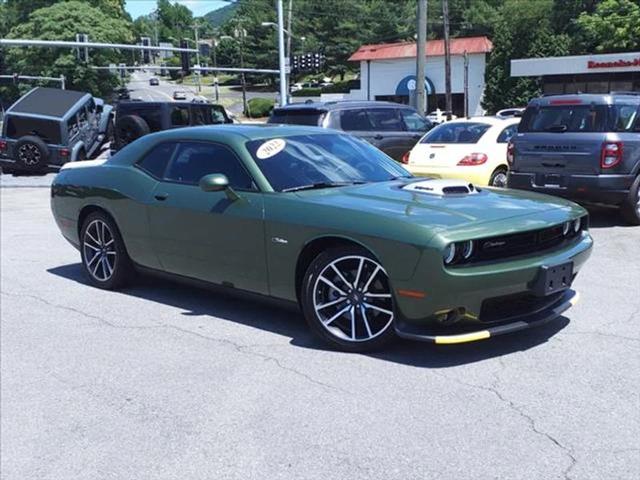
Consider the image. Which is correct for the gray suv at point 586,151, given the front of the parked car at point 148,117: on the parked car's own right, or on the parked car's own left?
on the parked car's own right

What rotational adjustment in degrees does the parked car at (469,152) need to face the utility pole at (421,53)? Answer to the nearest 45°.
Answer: approximately 45° to its left

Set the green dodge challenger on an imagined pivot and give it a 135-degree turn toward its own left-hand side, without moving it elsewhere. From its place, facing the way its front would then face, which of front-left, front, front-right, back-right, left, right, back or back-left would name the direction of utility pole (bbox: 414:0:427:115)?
front

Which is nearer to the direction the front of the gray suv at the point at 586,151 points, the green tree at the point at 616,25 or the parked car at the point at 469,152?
the green tree

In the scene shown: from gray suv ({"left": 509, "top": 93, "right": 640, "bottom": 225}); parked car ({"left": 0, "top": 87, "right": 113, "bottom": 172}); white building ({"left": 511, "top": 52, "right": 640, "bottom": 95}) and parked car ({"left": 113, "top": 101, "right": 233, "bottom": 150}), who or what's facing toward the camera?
the white building

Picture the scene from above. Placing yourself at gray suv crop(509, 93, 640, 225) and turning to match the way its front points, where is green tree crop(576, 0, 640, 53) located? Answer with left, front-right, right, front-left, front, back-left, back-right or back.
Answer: front-left

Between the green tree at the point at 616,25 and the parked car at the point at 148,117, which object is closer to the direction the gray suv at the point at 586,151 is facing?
the green tree

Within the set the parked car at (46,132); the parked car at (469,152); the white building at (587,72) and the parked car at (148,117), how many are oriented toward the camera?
1

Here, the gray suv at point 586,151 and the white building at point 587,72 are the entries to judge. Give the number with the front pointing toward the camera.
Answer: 1

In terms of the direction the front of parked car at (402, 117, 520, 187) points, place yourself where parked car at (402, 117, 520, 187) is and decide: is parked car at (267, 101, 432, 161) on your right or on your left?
on your left

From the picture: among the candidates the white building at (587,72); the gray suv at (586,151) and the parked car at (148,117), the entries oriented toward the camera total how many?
1

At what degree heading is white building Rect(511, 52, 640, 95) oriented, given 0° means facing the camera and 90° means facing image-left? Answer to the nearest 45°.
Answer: approximately 0°

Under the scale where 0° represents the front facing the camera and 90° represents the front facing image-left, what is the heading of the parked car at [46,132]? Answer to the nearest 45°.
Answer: approximately 225°

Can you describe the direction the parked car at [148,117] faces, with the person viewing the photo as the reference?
facing away from the viewer and to the right of the viewer

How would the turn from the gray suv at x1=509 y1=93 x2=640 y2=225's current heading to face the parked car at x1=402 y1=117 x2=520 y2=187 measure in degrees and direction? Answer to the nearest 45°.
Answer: approximately 90° to its left

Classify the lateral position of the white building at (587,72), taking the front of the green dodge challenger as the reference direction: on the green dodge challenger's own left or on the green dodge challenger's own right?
on the green dodge challenger's own left
